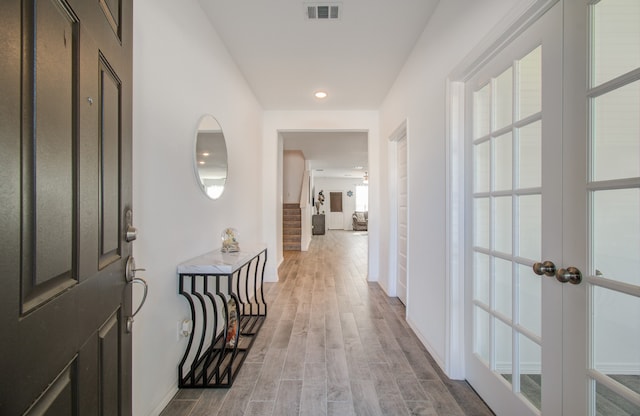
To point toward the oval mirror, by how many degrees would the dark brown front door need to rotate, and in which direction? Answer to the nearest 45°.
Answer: approximately 90° to its left

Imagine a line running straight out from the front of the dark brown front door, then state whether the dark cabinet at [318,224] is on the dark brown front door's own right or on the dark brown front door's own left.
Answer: on the dark brown front door's own left

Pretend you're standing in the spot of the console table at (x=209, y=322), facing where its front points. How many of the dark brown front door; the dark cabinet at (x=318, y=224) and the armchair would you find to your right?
1

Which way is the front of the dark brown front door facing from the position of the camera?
facing the viewer and to the right of the viewer

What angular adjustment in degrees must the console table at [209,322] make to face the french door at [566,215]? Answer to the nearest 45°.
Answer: approximately 45° to its right

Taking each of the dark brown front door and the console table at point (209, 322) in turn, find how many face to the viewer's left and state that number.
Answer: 0

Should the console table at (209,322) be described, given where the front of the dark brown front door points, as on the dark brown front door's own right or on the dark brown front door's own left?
on the dark brown front door's own left

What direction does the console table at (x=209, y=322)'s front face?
to the viewer's right

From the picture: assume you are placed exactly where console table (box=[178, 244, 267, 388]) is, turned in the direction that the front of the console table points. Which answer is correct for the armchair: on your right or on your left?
on your left
